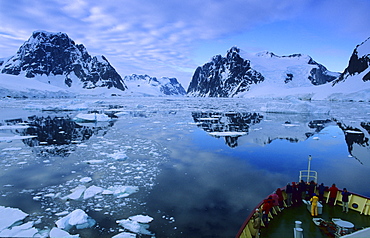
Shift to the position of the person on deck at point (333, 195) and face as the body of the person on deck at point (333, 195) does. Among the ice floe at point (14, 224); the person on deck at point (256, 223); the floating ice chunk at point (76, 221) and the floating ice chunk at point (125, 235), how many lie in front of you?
0

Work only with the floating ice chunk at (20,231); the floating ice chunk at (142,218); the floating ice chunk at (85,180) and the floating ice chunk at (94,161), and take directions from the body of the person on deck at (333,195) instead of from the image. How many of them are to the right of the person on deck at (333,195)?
0

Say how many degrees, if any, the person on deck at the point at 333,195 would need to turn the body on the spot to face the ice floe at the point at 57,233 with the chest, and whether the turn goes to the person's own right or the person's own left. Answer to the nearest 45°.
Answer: approximately 135° to the person's own left

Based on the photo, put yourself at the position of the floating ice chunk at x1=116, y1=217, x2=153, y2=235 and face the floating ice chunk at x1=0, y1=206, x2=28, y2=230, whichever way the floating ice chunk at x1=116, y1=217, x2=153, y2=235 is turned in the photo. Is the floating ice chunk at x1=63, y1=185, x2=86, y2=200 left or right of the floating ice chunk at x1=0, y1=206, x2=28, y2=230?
right

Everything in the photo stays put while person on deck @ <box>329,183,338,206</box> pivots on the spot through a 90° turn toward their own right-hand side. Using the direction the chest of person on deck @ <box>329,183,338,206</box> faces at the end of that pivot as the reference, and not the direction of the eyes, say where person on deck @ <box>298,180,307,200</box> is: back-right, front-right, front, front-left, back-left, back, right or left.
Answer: back

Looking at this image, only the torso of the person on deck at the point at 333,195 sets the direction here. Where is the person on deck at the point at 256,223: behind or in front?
behind

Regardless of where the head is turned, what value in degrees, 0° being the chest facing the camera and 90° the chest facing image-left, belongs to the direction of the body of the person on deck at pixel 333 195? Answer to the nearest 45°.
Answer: approximately 180°

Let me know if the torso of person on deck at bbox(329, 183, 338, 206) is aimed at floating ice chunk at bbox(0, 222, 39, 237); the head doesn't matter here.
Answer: no

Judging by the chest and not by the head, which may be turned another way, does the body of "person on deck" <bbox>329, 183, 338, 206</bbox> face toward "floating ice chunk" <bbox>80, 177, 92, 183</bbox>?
no

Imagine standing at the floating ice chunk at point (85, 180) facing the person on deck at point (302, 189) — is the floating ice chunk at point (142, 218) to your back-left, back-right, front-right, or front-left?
front-right

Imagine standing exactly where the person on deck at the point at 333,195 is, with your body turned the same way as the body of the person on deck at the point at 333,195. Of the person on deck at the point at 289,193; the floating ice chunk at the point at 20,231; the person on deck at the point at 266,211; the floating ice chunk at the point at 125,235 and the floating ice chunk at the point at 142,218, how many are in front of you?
0

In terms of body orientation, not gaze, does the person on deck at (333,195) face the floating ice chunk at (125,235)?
no

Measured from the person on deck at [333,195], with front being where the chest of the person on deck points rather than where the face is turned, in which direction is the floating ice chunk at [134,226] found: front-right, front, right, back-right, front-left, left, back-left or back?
back-left

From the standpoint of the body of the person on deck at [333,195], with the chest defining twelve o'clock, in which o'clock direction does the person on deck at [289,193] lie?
the person on deck at [289,193] is roughly at 8 o'clock from the person on deck at [333,195].

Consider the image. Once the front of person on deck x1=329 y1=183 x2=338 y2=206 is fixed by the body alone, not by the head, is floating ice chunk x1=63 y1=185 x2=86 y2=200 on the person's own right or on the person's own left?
on the person's own left
